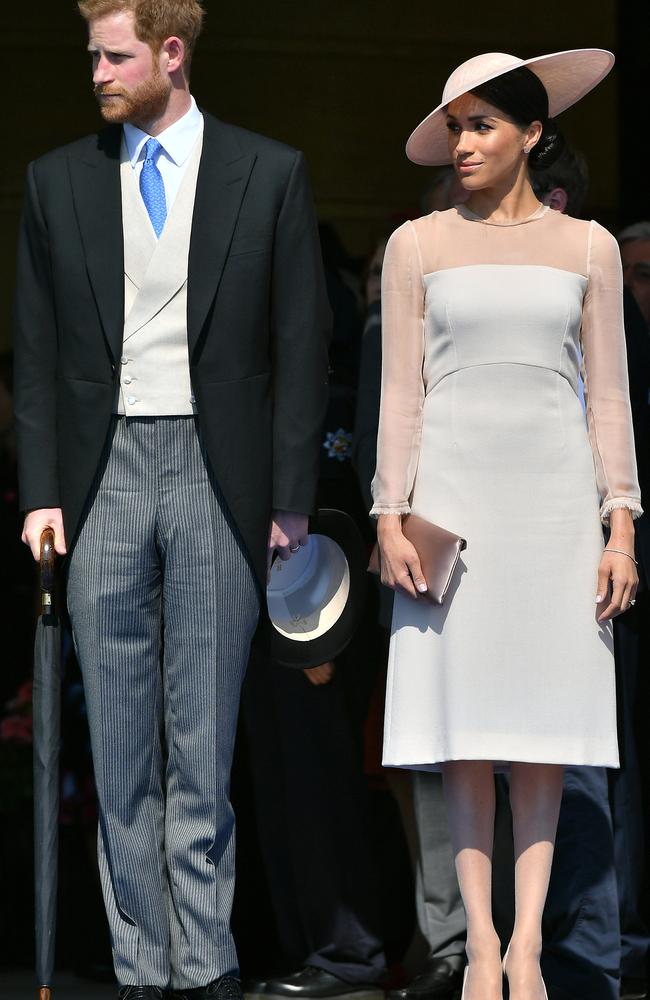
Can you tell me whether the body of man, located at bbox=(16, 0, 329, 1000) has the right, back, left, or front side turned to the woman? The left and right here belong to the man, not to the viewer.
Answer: left

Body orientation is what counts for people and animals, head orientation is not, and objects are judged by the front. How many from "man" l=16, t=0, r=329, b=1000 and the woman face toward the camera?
2

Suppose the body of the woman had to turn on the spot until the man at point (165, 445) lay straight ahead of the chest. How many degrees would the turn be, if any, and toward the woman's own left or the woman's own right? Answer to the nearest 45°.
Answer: approximately 90° to the woman's own right

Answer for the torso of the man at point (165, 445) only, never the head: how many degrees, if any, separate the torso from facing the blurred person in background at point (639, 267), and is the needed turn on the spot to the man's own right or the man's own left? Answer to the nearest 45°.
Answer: approximately 135° to the man's own left

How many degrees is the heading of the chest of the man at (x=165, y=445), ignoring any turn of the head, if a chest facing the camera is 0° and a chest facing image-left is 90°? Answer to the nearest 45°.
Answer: approximately 0°

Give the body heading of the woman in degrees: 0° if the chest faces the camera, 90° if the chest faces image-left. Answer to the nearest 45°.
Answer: approximately 0°
